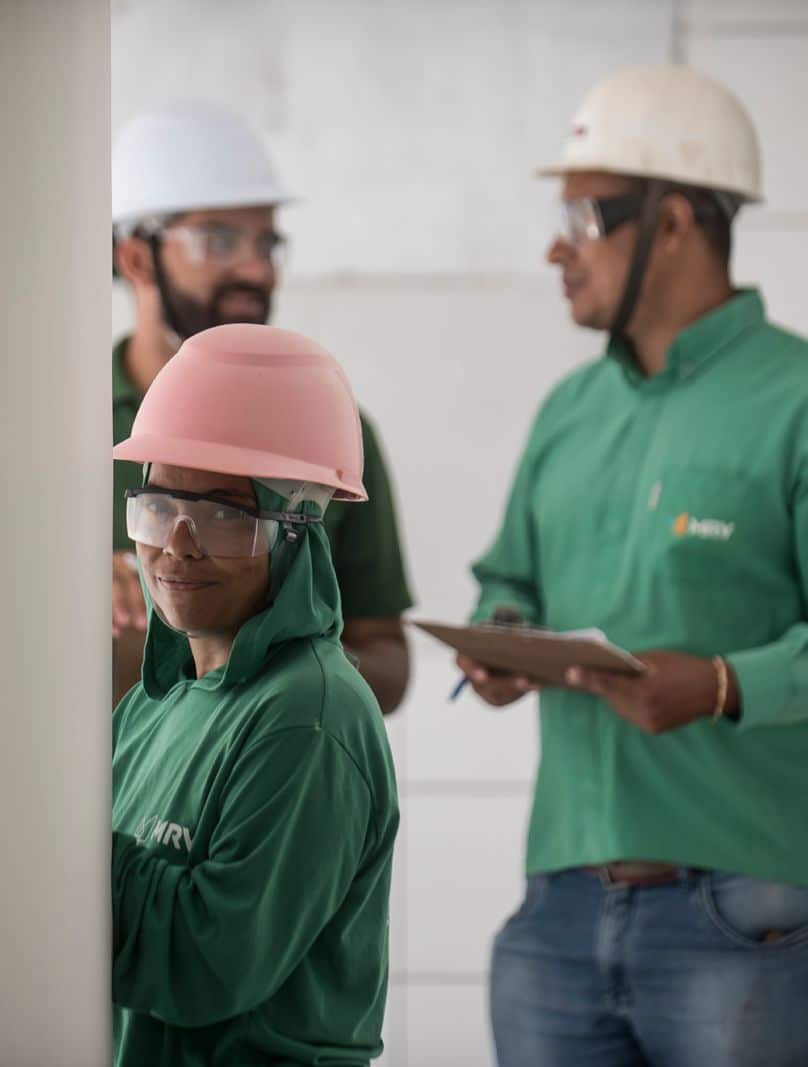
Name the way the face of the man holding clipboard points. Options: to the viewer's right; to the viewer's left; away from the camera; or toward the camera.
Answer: to the viewer's left

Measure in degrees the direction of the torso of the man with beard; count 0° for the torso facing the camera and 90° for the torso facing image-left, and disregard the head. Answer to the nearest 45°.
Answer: approximately 315°

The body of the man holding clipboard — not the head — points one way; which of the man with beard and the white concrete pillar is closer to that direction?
the white concrete pillar

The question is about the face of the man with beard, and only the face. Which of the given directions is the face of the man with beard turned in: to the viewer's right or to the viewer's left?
to the viewer's right

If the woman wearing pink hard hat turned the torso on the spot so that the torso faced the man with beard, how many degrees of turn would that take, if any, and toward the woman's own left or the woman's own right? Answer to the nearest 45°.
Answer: approximately 135° to the woman's own right

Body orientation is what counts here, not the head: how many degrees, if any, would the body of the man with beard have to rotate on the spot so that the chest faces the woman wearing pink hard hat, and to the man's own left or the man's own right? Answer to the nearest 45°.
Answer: approximately 45° to the man's own right

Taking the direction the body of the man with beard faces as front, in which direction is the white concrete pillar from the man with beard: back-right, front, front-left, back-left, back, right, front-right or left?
front-right

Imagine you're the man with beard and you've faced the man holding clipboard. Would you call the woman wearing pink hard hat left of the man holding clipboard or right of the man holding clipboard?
right

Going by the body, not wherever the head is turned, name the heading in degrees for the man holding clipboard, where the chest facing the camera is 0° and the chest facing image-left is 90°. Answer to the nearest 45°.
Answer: approximately 45°
